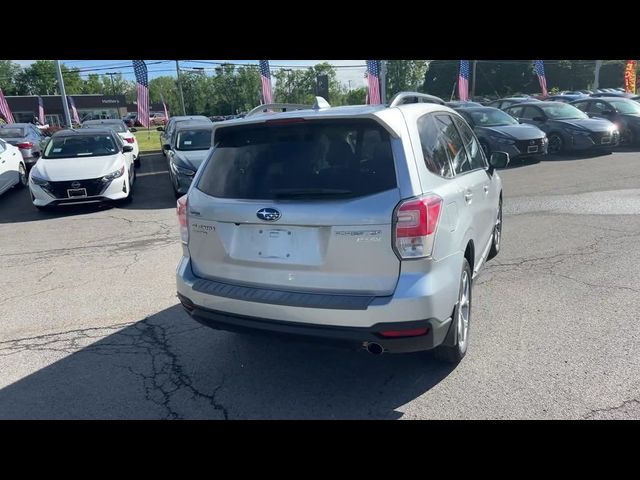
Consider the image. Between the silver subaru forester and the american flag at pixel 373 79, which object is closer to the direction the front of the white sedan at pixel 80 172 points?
the silver subaru forester

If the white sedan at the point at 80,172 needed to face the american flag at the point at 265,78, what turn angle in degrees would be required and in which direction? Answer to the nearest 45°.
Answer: approximately 135° to its left

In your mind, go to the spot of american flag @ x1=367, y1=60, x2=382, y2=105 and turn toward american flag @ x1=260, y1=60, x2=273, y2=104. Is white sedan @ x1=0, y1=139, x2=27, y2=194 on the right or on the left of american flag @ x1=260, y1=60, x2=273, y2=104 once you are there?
left

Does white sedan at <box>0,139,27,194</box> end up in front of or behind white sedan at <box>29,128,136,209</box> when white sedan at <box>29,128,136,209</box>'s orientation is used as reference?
behind

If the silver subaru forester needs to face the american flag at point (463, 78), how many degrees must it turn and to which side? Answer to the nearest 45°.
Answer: approximately 45° to its left

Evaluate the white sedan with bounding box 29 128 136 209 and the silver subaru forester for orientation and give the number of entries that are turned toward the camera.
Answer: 1

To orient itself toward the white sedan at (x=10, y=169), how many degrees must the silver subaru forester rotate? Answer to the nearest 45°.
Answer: approximately 90° to its left

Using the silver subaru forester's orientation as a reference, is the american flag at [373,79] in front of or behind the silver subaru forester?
in front

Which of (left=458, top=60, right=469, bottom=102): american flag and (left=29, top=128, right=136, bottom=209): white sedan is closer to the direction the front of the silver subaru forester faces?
the american flag

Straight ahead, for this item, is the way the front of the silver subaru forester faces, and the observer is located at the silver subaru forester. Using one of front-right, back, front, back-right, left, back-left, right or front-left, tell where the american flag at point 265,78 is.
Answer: front-left

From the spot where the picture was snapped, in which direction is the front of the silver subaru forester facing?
facing away from the viewer and to the right of the viewer
